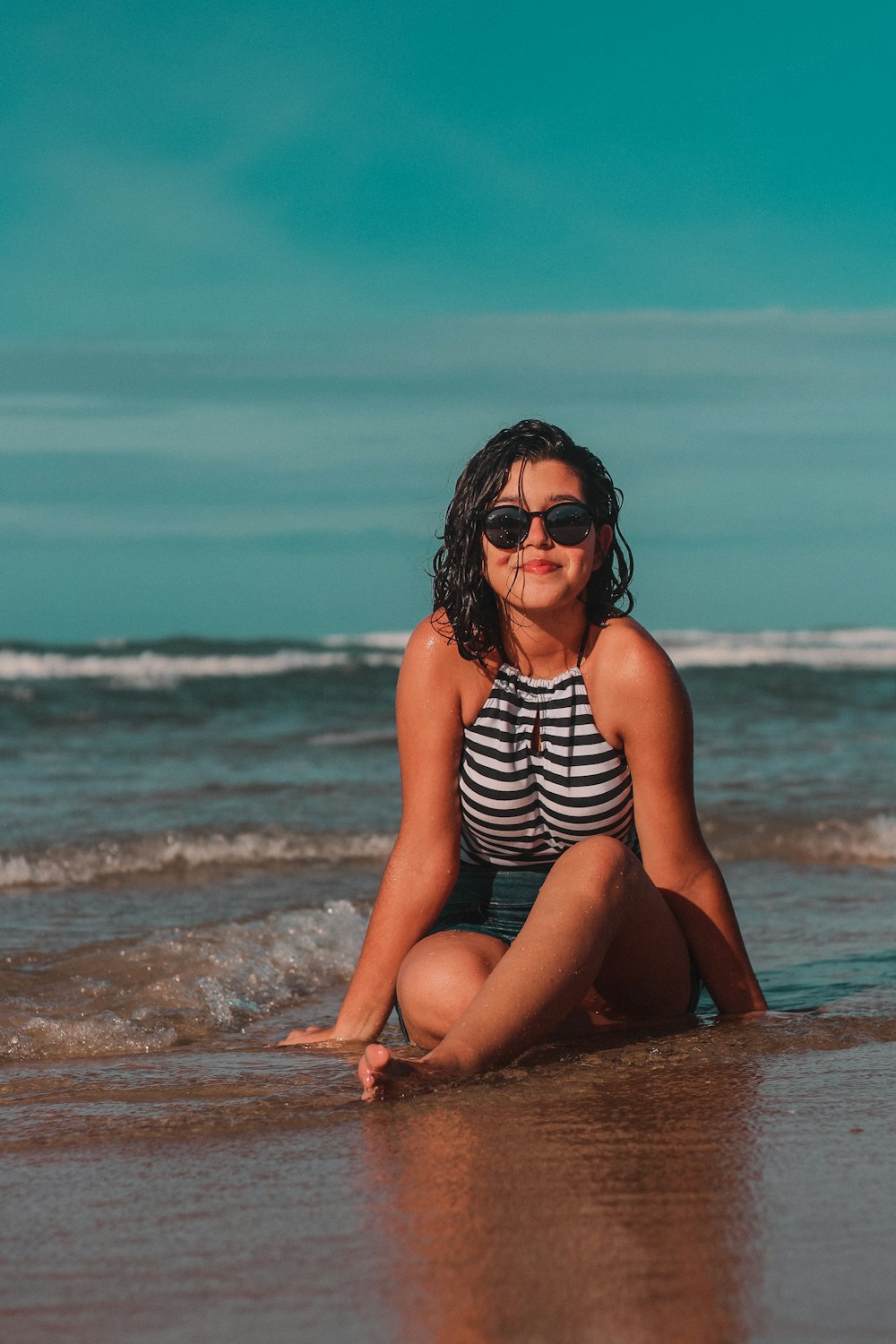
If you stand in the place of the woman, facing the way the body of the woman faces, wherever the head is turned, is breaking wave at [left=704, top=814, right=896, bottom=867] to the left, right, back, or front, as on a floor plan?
back

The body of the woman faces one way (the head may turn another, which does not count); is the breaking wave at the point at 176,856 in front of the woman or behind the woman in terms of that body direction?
behind

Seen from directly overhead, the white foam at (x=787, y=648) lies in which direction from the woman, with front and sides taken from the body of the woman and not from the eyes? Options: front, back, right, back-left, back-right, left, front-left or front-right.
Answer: back

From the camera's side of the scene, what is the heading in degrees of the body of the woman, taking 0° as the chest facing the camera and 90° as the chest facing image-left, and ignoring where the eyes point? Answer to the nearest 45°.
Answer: approximately 0°

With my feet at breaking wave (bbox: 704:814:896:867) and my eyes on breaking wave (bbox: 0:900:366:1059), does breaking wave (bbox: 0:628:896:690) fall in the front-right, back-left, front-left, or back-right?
back-right

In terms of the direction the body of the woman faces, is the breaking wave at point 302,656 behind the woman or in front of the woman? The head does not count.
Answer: behind

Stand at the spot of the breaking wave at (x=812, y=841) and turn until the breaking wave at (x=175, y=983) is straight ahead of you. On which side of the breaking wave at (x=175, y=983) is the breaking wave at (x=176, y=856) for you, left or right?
right
